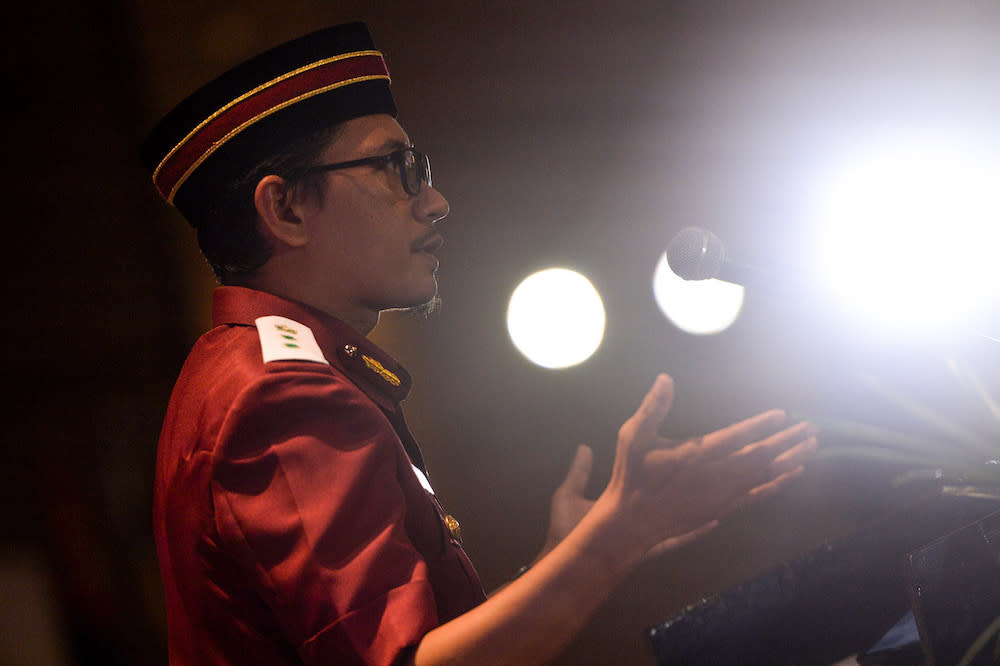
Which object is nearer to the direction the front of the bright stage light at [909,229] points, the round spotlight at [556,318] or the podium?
the podium

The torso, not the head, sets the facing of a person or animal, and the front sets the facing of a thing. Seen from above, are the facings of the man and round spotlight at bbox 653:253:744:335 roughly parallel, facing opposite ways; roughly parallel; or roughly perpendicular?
roughly perpendicular

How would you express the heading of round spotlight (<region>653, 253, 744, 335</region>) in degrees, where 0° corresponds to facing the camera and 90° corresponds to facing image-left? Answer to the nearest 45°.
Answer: approximately 0°

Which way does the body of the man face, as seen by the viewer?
to the viewer's right

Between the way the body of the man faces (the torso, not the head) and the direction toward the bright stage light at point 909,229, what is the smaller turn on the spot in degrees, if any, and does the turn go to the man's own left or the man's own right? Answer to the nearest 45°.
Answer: approximately 45° to the man's own left

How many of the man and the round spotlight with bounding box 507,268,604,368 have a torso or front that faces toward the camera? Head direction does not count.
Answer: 1

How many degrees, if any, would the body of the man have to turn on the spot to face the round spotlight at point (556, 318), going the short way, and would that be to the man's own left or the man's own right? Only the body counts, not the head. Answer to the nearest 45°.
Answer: approximately 90° to the man's own left

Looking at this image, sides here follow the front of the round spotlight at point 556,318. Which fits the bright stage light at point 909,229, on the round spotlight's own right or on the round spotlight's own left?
on the round spotlight's own left

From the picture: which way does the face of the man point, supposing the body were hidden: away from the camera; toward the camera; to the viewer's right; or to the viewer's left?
to the viewer's right
